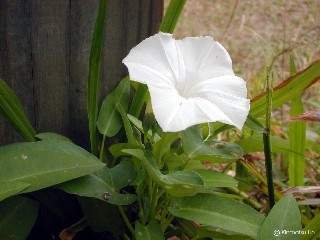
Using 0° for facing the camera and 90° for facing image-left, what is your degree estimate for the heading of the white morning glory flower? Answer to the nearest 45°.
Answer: approximately 0°

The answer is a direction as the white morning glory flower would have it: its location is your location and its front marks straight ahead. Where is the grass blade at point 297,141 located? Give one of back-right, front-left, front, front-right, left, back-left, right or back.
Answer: back-left
